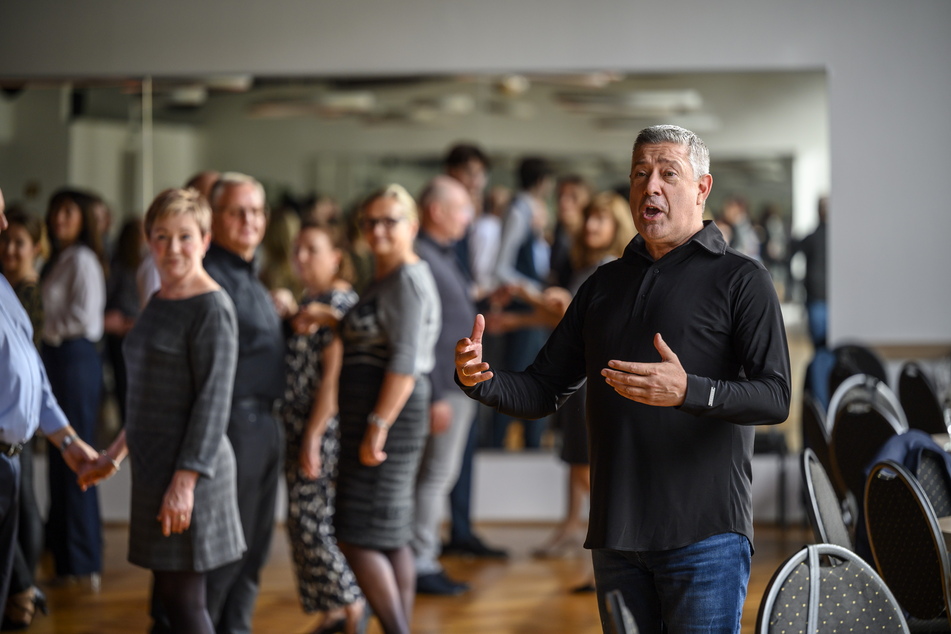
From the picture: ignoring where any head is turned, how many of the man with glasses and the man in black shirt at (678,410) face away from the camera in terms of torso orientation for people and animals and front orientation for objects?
0

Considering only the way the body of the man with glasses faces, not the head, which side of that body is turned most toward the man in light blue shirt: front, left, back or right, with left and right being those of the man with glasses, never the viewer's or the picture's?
right

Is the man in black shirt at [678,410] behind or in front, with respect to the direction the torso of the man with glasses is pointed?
in front

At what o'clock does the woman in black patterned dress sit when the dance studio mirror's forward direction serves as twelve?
The woman in black patterned dress is roughly at 12 o'clock from the dance studio mirror.

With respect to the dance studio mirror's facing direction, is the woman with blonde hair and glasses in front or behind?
in front

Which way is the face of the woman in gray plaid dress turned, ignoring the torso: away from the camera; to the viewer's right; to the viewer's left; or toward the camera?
toward the camera

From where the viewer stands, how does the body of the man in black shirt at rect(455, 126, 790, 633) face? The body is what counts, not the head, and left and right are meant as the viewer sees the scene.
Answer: facing the viewer and to the left of the viewer

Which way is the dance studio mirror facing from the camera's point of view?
toward the camera

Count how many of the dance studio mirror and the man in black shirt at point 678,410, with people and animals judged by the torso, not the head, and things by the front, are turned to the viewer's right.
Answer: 0
